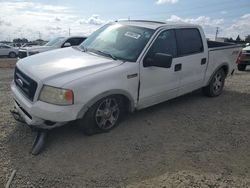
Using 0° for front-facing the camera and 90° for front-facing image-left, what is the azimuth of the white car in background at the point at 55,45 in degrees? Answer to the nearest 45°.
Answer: approximately 45°

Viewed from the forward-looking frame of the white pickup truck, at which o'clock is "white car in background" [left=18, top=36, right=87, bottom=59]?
The white car in background is roughly at 4 o'clock from the white pickup truck.

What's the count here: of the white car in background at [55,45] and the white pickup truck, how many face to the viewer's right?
0
